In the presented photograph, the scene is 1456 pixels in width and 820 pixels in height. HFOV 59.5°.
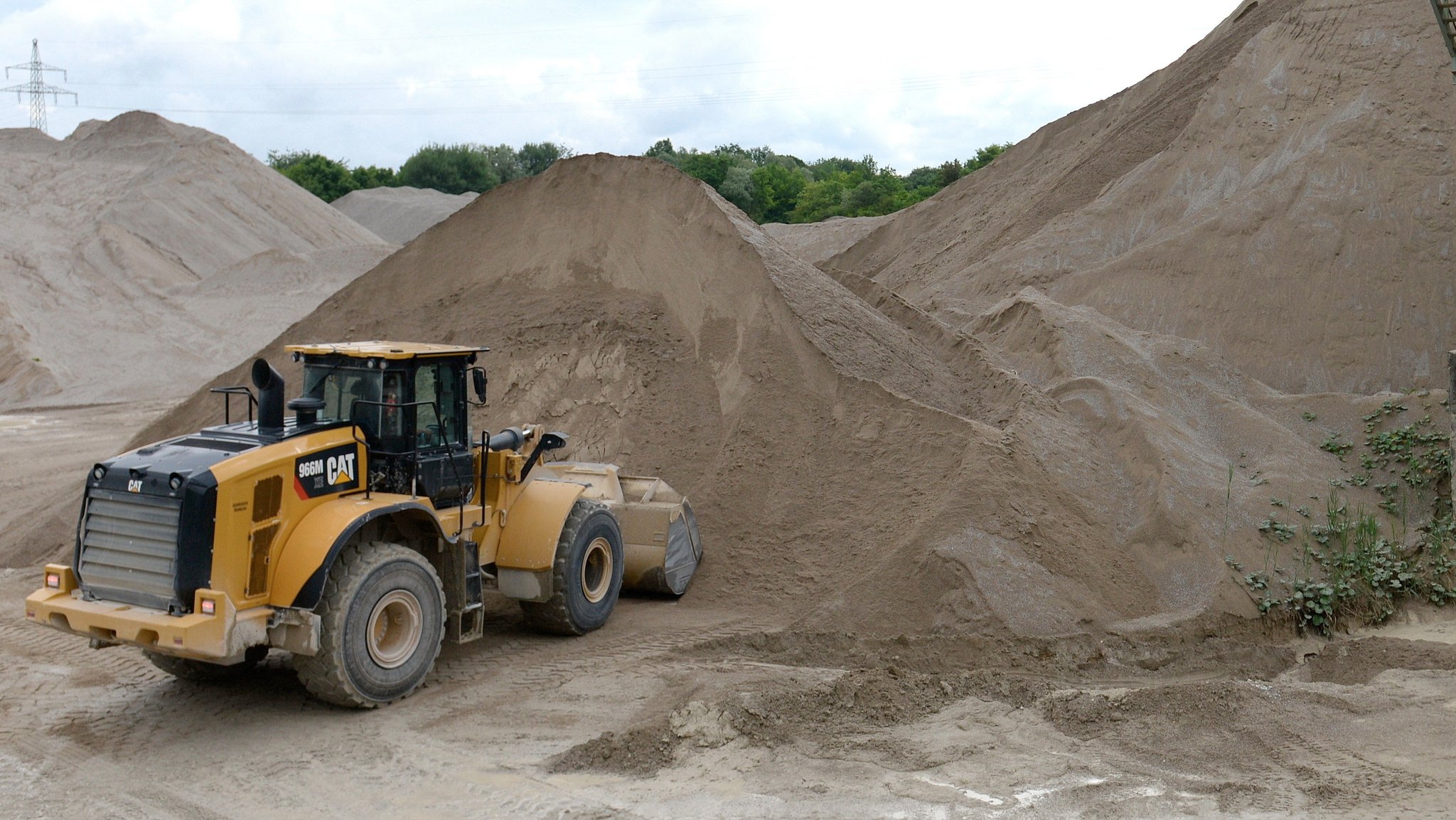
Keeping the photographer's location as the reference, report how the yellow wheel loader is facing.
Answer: facing away from the viewer and to the right of the viewer

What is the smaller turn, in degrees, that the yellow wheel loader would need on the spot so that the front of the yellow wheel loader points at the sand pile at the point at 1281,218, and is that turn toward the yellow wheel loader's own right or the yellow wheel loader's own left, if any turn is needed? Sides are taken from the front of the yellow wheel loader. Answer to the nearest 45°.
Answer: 0° — it already faces it

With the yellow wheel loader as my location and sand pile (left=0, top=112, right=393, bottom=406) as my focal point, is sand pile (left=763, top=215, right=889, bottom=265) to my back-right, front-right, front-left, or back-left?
front-right

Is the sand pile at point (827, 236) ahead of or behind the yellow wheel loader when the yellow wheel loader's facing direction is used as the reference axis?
ahead

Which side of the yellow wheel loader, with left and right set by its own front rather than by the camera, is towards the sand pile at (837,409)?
front

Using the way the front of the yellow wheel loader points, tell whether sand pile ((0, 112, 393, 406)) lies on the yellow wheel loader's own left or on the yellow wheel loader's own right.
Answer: on the yellow wheel loader's own left
